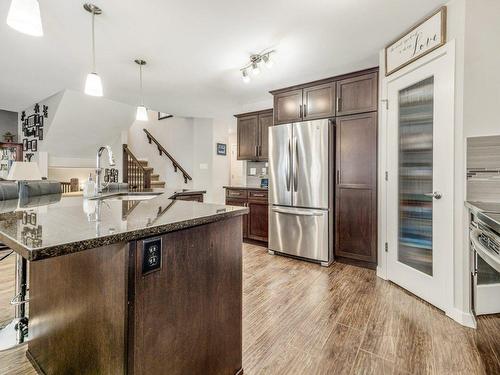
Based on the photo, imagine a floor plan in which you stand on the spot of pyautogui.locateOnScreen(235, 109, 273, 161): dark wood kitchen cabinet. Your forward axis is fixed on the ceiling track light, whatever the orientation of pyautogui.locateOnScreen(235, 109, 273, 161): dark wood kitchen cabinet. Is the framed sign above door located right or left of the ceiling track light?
left

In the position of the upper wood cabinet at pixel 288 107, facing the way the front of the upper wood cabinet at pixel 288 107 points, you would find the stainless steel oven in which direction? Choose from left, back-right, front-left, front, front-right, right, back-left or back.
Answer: left

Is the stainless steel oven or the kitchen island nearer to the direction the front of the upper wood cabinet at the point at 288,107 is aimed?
the kitchen island

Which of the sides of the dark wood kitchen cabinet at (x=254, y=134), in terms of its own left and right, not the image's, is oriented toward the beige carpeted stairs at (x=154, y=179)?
right

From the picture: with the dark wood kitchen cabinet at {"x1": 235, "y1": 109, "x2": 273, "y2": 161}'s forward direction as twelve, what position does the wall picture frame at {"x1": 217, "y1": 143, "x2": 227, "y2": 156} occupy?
The wall picture frame is roughly at 4 o'clock from the dark wood kitchen cabinet.

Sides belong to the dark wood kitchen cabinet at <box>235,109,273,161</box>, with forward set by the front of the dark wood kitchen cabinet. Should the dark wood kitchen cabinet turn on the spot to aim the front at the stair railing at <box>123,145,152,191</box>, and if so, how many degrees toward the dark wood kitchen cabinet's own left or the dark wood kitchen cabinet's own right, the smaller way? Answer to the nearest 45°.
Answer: approximately 90° to the dark wood kitchen cabinet's own right

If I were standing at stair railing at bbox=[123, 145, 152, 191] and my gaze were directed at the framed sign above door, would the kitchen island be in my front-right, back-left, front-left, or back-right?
front-right

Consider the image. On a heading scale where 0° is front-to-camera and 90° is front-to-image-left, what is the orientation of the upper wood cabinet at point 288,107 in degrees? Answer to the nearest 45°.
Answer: approximately 45°

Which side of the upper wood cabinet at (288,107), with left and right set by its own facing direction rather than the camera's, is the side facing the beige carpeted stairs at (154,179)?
right

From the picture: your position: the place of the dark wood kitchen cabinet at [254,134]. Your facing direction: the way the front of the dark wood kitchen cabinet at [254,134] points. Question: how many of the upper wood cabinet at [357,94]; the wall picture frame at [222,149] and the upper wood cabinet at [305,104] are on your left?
2

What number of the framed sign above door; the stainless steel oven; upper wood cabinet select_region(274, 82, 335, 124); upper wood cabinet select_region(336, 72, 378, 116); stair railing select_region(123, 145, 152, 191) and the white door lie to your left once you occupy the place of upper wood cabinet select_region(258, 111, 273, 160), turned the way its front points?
5

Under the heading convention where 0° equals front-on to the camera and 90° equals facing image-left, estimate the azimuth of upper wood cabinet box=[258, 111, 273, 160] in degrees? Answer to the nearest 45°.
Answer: approximately 45°

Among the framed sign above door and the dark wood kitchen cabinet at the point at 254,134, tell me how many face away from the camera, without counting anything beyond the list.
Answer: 0
